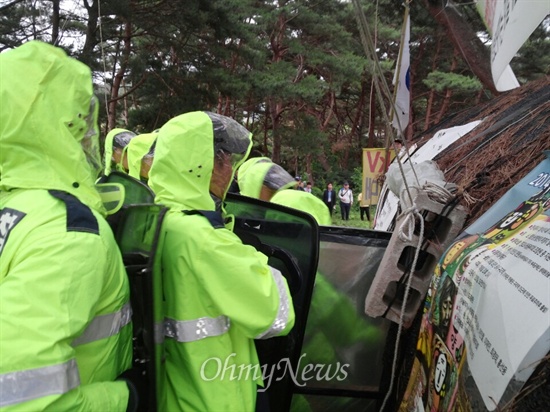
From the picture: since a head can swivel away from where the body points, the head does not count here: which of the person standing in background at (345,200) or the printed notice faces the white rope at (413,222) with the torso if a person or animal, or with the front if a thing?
the person standing in background

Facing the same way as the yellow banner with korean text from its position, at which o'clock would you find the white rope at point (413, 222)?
The white rope is roughly at 12 o'clock from the yellow banner with korean text.

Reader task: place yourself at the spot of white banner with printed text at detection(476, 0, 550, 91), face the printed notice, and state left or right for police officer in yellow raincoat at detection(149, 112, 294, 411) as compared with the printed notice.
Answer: right

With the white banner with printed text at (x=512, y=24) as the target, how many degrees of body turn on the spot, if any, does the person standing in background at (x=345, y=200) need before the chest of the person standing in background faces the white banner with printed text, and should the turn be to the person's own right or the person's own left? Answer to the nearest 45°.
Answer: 0° — they already face it

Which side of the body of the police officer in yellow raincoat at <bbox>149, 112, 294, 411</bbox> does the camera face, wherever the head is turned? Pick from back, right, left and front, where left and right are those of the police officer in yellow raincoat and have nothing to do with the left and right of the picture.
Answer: right

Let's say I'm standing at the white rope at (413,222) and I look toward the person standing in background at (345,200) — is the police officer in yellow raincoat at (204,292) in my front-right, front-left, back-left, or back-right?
back-left

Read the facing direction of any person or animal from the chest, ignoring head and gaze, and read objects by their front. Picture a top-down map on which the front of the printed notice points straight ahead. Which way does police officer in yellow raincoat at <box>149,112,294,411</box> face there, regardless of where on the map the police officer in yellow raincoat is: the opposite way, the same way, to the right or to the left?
the opposite way

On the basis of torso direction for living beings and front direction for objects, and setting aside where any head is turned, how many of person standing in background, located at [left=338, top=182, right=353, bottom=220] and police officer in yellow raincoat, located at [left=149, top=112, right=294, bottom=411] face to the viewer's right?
1
